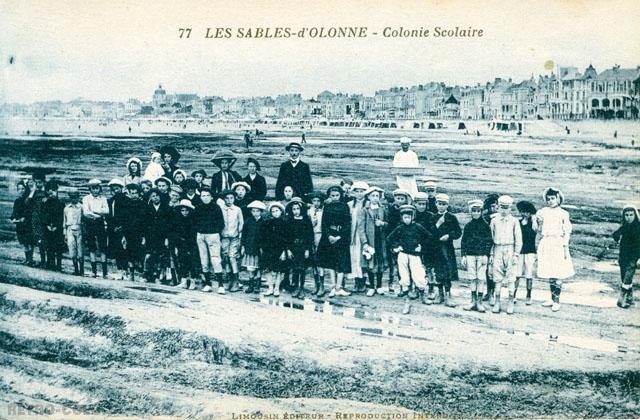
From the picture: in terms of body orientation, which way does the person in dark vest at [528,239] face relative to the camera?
toward the camera

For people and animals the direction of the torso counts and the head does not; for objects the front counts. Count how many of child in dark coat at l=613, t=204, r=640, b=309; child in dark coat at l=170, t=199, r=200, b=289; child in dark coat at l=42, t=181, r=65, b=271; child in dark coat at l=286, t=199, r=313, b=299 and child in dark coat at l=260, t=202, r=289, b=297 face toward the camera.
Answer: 5

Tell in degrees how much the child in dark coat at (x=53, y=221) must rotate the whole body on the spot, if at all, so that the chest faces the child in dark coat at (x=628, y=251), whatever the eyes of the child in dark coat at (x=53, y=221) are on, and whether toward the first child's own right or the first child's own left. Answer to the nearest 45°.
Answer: approximately 45° to the first child's own left

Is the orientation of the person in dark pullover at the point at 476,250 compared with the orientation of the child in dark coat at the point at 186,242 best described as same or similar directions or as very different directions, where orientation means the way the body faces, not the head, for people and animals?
same or similar directions

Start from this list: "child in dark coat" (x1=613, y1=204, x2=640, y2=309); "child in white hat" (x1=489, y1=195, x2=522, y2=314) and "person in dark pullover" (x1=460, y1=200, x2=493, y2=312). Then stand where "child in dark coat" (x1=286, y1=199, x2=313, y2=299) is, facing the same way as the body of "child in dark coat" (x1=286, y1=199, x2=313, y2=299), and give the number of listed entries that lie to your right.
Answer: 0

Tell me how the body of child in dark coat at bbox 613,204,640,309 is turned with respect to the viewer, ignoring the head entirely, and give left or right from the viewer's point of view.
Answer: facing the viewer

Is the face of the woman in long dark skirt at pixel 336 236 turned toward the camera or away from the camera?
toward the camera

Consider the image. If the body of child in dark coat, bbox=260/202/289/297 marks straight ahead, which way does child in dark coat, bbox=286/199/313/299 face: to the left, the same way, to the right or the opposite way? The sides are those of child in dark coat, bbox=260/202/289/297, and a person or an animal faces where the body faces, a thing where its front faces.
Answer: the same way

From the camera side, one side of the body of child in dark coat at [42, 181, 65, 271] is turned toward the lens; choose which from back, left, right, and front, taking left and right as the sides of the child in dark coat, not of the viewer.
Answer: front

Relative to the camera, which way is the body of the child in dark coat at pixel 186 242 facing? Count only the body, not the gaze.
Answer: toward the camera

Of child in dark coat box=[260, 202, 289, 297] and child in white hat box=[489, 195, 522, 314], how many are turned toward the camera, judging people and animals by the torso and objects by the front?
2

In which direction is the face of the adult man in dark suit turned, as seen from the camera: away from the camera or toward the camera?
toward the camera

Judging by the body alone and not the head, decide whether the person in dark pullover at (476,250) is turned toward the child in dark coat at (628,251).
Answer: no

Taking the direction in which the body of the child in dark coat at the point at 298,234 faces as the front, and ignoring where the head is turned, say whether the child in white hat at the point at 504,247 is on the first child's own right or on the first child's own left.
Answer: on the first child's own left

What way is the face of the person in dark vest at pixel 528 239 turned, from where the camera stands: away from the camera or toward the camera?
toward the camera

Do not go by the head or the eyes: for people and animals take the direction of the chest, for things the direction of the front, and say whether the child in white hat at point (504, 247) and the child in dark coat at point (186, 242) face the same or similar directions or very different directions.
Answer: same or similar directions

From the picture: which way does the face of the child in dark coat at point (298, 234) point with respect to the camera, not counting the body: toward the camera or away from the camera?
toward the camera

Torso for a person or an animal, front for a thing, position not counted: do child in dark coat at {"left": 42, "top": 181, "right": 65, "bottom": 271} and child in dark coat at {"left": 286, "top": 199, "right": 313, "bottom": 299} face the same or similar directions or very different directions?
same or similar directions

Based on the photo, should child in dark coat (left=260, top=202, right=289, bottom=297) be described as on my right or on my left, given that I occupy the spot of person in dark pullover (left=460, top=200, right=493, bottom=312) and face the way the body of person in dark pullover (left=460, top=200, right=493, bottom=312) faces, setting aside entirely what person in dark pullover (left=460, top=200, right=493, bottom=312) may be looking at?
on my right

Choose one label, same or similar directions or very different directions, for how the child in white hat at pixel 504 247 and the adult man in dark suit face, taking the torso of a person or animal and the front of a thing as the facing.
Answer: same or similar directions
